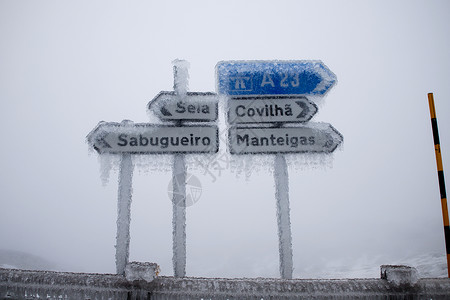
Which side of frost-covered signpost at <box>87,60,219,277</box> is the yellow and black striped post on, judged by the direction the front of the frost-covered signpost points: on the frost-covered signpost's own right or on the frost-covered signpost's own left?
on the frost-covered signpost's own left

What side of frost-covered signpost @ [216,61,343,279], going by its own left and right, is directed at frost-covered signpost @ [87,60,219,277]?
right

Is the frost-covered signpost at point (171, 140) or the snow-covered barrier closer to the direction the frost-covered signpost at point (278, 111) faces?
the snow-covered barrier

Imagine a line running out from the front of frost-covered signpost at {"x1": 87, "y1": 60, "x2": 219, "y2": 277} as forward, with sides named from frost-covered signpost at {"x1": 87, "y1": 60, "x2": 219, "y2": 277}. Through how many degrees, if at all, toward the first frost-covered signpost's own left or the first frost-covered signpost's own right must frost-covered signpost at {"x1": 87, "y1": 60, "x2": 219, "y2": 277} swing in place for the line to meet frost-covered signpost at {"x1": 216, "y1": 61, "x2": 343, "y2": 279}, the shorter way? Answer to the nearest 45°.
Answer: approximately 90° to the first frost-covered signpost's own left

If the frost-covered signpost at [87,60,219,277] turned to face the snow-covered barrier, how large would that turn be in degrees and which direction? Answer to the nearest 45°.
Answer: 0° — it already faces it

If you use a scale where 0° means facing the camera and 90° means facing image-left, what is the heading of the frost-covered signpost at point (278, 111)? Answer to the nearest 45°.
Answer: approximately 0°

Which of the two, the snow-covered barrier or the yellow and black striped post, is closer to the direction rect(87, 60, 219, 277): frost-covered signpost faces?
the snow-covered barrier
